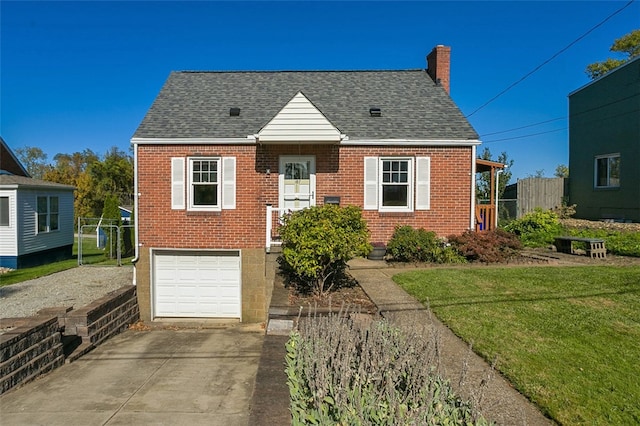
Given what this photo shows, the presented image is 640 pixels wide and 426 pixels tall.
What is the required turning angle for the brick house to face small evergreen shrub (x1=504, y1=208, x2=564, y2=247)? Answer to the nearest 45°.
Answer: approximately 90° to its left

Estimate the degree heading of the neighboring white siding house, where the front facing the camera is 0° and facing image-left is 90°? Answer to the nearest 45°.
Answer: approximately 0°

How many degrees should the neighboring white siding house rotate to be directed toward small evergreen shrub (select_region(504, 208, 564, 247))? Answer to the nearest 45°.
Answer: approximately 45° to its left

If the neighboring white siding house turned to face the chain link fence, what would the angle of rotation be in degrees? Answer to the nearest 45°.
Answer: approximately 90° to its left

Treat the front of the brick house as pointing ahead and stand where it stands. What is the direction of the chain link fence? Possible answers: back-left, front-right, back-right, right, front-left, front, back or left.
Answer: back-right

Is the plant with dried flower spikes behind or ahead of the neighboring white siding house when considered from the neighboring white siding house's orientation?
ahead

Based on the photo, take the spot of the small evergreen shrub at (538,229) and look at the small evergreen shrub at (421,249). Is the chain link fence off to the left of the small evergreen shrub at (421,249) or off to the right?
right

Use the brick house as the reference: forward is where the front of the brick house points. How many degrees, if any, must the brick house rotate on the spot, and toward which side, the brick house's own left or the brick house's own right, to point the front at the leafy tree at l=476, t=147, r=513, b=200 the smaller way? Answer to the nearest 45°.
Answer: approximately 135° to the brick house's own left

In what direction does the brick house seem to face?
toward the camera

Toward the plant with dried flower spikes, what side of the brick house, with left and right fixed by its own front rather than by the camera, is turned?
front

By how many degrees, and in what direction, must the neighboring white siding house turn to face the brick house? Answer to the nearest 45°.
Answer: approximately 45° to its left

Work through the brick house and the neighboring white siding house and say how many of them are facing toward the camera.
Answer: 2
